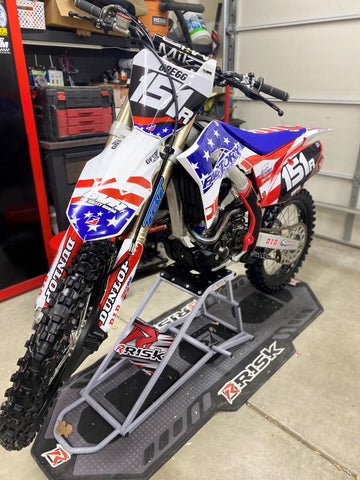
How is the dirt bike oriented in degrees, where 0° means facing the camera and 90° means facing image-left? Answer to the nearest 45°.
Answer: approximately 45°

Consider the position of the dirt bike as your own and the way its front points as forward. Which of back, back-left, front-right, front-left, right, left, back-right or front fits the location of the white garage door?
back

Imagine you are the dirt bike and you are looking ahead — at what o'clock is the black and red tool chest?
The black and red tool chest is roughly at 4 o'clock from the dirt bike.

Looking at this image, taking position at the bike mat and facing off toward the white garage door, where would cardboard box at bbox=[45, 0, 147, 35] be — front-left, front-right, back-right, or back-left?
front-left

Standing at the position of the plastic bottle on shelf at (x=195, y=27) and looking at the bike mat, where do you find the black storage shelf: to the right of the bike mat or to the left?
right

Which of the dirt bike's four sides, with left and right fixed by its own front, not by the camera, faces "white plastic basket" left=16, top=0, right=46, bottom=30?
right

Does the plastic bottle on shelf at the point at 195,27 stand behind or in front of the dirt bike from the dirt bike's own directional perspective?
behind

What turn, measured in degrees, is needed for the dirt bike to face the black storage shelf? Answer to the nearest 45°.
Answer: approximately 135° to its right

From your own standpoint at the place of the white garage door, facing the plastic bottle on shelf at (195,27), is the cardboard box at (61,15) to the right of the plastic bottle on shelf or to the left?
left

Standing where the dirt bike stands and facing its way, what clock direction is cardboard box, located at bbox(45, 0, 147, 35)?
The cardboard box is roughly at 4 o'clock from the dirt bike.
